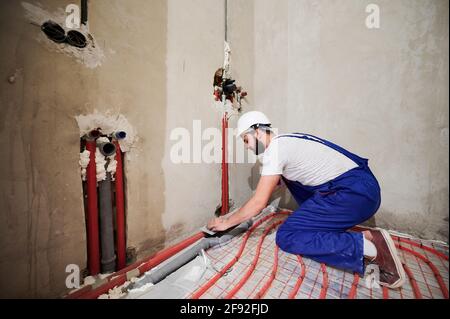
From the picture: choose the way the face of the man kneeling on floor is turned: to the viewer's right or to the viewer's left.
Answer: to the viewer's left

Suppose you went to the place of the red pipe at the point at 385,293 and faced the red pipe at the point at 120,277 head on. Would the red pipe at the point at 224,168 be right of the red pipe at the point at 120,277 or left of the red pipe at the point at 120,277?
right

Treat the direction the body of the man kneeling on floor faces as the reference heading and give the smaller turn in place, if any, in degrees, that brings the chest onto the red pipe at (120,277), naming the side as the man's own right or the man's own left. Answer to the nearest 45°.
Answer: approximately 45° to the man's own left

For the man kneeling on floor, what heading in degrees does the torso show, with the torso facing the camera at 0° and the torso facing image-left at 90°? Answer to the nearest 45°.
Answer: approximately 90°

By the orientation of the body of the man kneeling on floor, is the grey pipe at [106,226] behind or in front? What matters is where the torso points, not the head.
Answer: in front

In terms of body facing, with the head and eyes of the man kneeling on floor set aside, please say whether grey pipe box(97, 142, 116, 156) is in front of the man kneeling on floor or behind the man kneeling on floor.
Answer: in front
